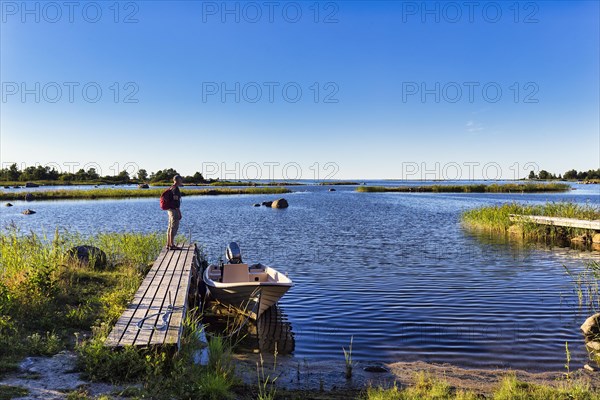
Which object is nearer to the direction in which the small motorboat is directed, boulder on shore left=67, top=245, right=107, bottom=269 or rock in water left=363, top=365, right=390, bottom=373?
the rock in water

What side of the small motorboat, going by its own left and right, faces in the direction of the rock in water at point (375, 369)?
front

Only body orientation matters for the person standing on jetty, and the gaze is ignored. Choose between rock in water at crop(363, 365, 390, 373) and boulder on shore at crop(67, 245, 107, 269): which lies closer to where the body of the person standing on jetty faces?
the rock in water

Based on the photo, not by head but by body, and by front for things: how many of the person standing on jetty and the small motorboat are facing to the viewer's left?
0

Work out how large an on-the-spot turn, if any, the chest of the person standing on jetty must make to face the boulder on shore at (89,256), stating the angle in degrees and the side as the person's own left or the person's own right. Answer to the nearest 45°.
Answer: approximately 180°

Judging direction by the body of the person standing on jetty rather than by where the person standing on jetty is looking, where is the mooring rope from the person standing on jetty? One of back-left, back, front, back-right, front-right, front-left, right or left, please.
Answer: right

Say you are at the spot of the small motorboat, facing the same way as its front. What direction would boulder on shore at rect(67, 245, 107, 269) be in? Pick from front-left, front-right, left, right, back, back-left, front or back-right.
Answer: back

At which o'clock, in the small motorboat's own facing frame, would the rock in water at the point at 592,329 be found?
The rock in water is roughly at 11 o'clock from the small motorboat.

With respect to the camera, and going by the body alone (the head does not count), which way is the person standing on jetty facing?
to the viewer's right

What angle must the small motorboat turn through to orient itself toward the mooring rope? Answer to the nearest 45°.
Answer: approximately 45° to its right

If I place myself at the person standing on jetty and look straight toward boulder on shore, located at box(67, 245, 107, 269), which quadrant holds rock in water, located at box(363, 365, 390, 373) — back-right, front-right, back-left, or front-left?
back-left

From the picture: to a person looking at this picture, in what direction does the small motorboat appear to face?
facing the viewer and to the right of the viewer
